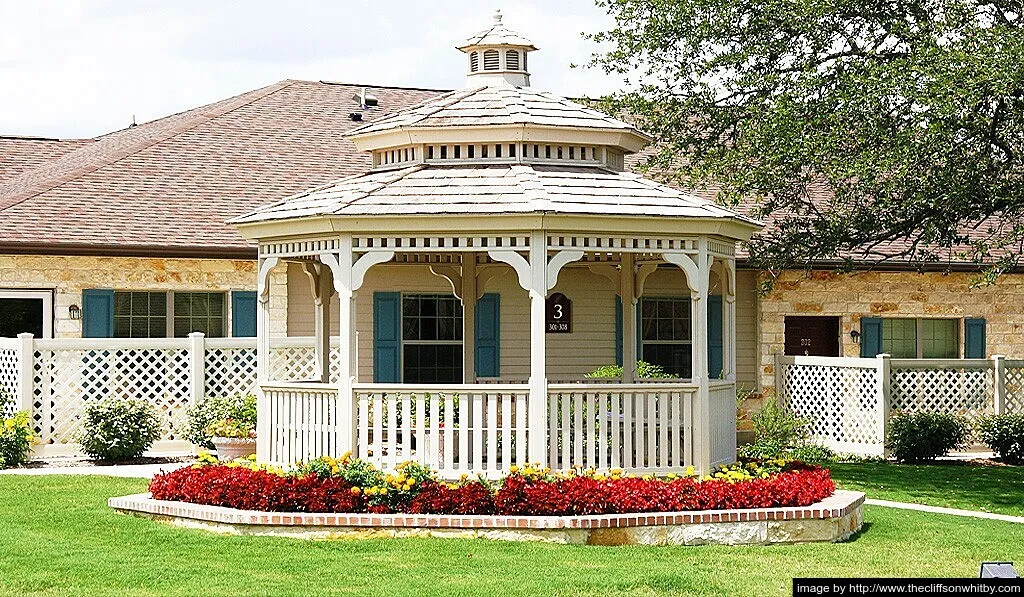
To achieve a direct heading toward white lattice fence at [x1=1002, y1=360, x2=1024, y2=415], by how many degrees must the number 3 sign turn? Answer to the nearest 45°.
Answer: approximately 90° to its left

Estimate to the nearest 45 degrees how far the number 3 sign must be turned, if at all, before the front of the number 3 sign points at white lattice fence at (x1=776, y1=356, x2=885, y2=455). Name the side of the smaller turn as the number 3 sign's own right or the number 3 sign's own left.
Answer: approximately 90° to the number 3 sign's own left

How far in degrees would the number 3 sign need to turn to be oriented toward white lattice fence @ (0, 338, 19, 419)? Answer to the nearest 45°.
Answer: approximately 45° to its right

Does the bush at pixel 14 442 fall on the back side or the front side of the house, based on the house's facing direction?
on the front side

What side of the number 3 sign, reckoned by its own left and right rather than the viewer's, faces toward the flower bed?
front

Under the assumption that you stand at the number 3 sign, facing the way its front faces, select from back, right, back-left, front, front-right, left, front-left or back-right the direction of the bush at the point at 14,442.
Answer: front-right

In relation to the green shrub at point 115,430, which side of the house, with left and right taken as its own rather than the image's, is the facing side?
front

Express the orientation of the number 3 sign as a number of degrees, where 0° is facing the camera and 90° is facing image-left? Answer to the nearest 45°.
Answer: approximately 0°
